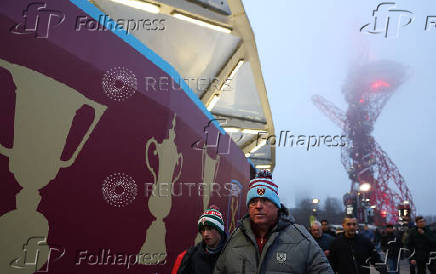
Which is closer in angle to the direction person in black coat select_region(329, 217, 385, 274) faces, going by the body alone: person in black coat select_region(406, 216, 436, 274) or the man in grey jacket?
the man in grey jacket

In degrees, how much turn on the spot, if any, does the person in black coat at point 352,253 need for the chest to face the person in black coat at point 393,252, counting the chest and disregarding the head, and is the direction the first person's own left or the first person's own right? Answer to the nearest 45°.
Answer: approximately 180°

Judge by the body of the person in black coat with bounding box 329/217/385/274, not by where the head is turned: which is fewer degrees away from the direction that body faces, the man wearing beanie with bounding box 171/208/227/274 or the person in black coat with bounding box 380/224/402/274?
the man wearing beanie

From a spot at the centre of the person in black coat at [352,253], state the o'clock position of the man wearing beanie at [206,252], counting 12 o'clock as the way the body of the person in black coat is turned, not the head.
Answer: The man wearing beanie is roughly at 1 o'clock from the person in black coat.

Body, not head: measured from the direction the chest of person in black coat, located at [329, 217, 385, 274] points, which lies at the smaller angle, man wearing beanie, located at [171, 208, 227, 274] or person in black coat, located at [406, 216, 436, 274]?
the man wearing beanie

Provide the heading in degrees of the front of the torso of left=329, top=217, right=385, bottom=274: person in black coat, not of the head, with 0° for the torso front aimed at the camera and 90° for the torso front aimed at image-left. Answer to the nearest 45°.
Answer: approximately 0°

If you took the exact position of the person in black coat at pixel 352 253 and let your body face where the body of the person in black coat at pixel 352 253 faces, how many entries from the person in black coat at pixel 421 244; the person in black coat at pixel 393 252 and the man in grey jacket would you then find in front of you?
1
